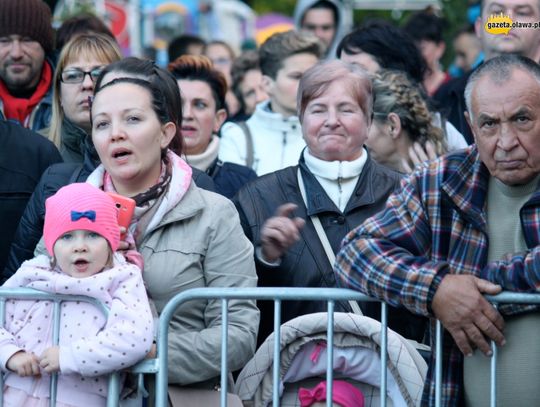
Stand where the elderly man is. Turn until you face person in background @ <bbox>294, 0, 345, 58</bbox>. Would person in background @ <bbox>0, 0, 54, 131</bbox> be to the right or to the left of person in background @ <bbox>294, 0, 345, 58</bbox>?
left

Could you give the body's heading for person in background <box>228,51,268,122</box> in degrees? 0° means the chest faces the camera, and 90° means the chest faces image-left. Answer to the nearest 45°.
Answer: approximately 315°

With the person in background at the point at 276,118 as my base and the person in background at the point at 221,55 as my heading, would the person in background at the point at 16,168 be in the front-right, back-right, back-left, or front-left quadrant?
back-left

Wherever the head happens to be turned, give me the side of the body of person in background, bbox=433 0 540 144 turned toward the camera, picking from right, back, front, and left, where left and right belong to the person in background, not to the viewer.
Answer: front

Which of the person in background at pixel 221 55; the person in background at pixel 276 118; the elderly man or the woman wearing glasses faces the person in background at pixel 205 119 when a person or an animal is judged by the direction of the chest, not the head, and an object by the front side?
the person in background at pixel 221 55

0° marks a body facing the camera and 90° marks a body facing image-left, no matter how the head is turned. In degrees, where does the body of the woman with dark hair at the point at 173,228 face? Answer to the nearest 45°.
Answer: approximately 45°

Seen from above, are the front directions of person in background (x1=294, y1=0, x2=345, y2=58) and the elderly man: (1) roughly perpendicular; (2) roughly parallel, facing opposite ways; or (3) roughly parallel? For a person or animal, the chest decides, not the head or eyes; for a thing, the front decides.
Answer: roughly parallel

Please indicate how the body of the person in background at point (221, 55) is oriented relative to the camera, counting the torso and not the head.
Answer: toward the camera

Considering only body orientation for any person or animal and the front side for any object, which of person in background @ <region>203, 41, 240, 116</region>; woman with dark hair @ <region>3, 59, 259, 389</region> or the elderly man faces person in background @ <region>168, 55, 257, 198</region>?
person in background @ <region>203, 41, 240, 116</region>

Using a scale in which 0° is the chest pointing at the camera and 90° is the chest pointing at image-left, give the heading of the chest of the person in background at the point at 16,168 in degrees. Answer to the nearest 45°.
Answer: approximately 0°

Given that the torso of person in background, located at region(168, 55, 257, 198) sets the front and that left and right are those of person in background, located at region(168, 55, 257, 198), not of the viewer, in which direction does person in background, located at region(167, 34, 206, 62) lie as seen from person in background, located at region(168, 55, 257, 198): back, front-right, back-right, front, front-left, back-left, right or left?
back-right

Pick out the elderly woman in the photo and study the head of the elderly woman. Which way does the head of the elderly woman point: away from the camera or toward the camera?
toward the camera

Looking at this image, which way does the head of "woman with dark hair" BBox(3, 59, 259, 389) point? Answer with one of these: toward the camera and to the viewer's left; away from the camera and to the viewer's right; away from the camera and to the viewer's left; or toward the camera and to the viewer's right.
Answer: toward the camera and to the viewer's left

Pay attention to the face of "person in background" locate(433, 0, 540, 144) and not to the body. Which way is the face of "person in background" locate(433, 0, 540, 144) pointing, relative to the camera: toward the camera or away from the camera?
toward the camera

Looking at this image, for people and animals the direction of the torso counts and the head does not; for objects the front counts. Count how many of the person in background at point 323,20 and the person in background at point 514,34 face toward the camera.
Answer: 2

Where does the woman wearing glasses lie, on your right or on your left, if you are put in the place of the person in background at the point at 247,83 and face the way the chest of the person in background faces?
on your right
